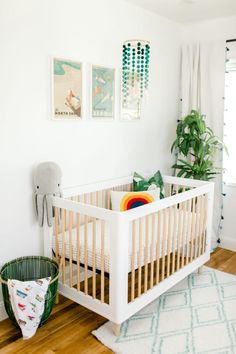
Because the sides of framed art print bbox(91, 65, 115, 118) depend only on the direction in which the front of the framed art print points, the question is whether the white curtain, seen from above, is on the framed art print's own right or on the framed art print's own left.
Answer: on the framed art print's own left

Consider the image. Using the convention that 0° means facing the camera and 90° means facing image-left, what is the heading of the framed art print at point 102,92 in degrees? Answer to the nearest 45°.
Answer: approximately 315°

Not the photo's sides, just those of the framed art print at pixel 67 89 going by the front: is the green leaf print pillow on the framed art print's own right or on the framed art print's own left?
on the framed art print's own left

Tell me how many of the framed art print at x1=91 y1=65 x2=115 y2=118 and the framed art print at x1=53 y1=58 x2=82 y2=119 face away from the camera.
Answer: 0

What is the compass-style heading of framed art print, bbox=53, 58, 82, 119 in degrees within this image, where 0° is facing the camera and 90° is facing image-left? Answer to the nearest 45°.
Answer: approximately 315°

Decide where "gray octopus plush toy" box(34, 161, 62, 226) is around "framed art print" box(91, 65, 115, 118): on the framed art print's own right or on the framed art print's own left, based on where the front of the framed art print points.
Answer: on the framed art print's own right
